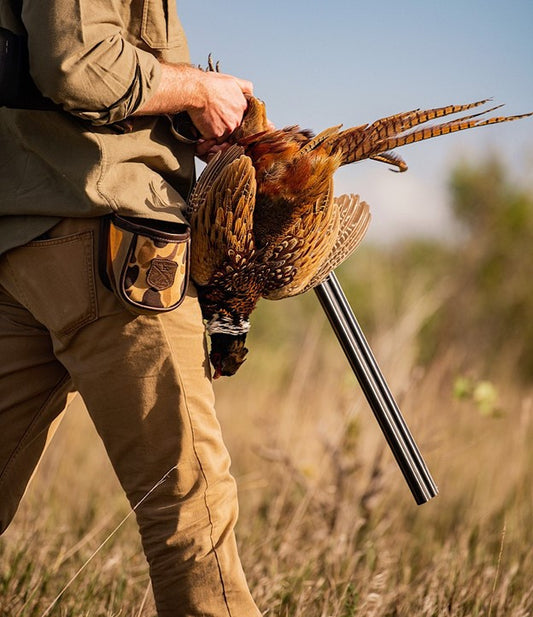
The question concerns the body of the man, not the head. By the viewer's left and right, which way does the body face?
facing away from the viewer and to the right of the viewer
